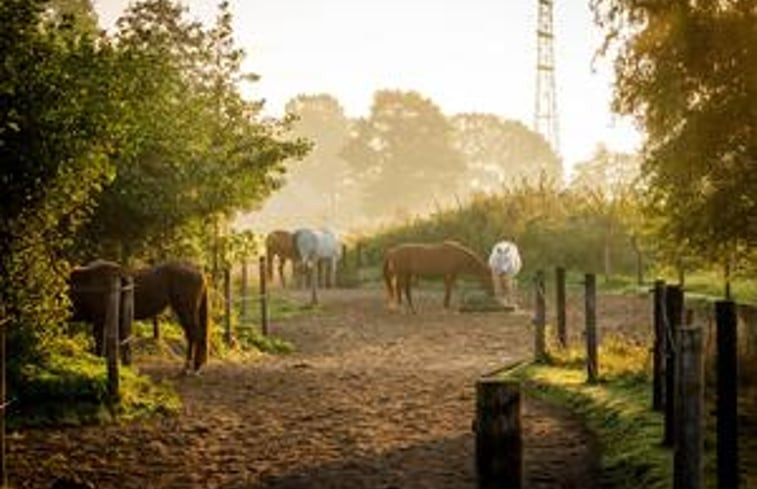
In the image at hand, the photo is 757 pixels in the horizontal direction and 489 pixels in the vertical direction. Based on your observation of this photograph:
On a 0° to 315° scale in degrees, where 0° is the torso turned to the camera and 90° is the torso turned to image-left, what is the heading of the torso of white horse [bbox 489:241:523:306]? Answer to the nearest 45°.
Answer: approximately 0°

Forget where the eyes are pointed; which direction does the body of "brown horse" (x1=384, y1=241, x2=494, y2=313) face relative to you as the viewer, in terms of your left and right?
facing to the right of the viewer

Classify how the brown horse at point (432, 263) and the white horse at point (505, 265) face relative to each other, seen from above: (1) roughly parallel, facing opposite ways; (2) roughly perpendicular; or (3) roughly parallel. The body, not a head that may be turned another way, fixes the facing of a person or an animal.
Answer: roughly perpendicular

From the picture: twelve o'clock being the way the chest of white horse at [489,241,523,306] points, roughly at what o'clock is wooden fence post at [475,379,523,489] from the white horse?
The wooden fence post is roughly at 12 o'clock from the white horse.

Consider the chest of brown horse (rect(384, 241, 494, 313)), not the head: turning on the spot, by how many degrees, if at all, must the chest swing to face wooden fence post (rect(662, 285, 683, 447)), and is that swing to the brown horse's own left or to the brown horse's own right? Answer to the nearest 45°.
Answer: approximately 90° to the brown horse's own right
